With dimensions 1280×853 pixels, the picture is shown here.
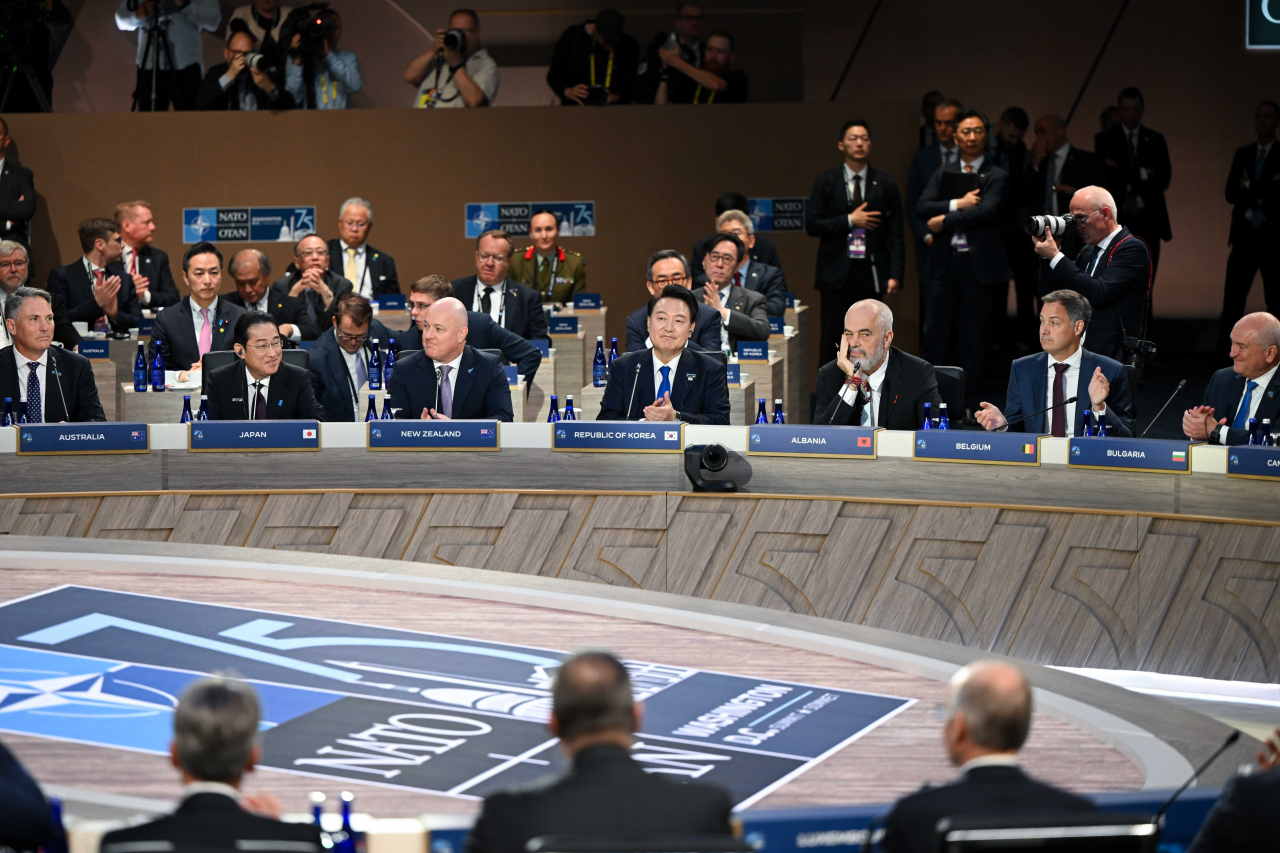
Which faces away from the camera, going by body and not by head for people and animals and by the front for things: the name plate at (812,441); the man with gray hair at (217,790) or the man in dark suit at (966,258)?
the man with gray hair

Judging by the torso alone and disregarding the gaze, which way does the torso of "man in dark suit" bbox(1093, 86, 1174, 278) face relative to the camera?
toward the camera

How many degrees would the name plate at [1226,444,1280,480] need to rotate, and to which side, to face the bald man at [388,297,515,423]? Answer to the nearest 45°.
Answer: approximately 90° to its right

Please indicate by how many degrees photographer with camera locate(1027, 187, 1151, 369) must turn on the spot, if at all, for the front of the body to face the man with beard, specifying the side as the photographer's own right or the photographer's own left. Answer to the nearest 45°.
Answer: approximately 45° to the photographer's own left

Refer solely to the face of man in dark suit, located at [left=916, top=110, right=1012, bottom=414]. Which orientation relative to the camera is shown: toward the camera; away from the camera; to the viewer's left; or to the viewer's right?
toward the camera

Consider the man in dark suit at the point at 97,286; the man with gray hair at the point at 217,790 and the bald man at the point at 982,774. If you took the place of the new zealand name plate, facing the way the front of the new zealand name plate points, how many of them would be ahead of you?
2

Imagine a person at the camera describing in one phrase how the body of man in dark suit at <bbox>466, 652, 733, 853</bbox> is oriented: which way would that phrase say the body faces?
away from the camera

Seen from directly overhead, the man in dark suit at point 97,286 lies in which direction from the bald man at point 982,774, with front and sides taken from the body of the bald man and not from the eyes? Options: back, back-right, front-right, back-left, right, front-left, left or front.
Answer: front

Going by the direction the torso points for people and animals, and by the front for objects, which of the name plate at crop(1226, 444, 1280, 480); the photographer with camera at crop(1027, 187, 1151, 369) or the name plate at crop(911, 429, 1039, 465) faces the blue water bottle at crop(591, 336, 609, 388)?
the photographer with camera

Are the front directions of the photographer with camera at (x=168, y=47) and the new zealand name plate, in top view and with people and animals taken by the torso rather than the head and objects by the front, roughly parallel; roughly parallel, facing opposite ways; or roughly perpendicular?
roughly parallel

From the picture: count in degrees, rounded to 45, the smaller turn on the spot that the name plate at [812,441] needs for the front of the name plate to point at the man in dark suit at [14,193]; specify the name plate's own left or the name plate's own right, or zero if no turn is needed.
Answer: approximately 135° to the name plate's own right

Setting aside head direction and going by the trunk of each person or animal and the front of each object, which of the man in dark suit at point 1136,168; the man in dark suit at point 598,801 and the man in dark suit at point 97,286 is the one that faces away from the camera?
the man in dark suit at point 598,801

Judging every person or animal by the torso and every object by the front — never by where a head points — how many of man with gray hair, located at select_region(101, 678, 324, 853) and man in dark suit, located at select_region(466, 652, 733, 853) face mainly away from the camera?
2

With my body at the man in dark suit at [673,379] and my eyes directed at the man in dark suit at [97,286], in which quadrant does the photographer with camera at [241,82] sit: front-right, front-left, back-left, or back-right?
front-right

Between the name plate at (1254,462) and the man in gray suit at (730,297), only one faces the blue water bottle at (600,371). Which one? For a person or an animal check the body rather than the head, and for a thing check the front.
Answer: the man in gray suit

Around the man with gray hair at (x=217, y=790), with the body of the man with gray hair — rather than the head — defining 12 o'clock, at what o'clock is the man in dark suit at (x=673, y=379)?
The man in dark suit is roughly at 1 o'clock from the man with gray hair.

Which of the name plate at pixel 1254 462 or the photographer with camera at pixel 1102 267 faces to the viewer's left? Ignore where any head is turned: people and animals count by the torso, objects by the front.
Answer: the photographer with camera

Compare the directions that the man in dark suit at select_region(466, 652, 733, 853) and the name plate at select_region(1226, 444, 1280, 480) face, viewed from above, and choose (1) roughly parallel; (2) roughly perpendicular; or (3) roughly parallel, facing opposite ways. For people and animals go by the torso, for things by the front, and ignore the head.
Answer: roughly parallel, facing opposite ways

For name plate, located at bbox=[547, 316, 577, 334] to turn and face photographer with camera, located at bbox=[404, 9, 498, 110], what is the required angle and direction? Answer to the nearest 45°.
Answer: approximately 180°

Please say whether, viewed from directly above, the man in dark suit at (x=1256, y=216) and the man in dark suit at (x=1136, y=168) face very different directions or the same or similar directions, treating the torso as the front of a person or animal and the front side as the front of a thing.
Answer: same or similar directions

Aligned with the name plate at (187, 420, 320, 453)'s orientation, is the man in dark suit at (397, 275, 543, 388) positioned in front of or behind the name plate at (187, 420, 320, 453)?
behind

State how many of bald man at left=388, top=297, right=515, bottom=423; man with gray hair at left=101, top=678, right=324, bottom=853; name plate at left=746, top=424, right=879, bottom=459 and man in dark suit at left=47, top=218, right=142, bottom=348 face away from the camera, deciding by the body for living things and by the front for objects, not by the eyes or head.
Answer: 1
